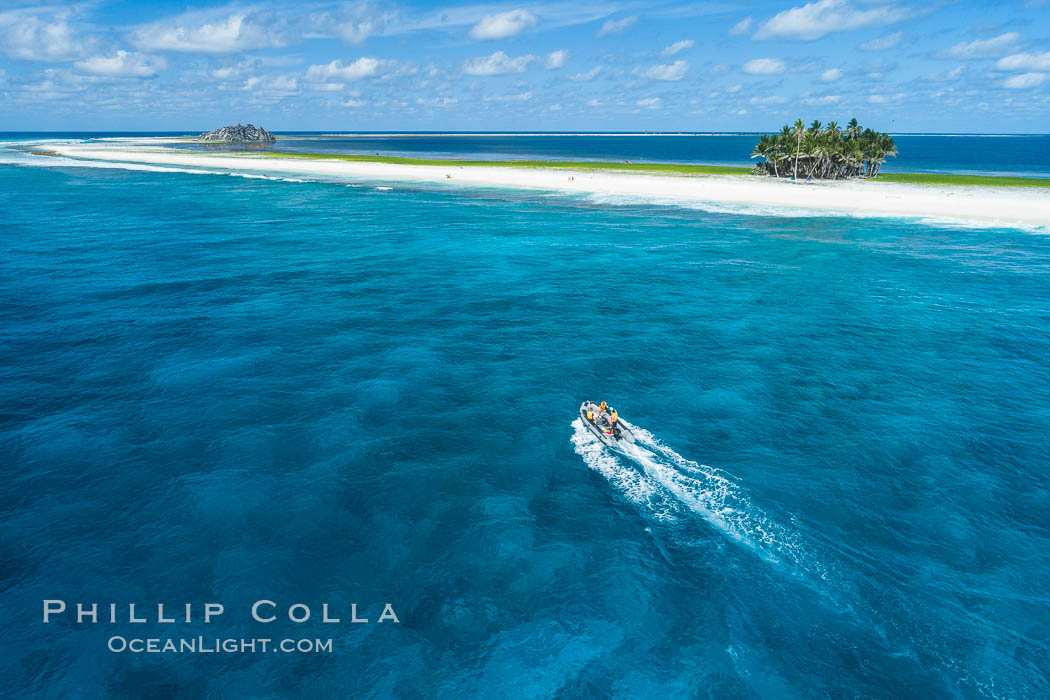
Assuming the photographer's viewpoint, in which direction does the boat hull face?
facing away from the viewer and to the left of the viewer
